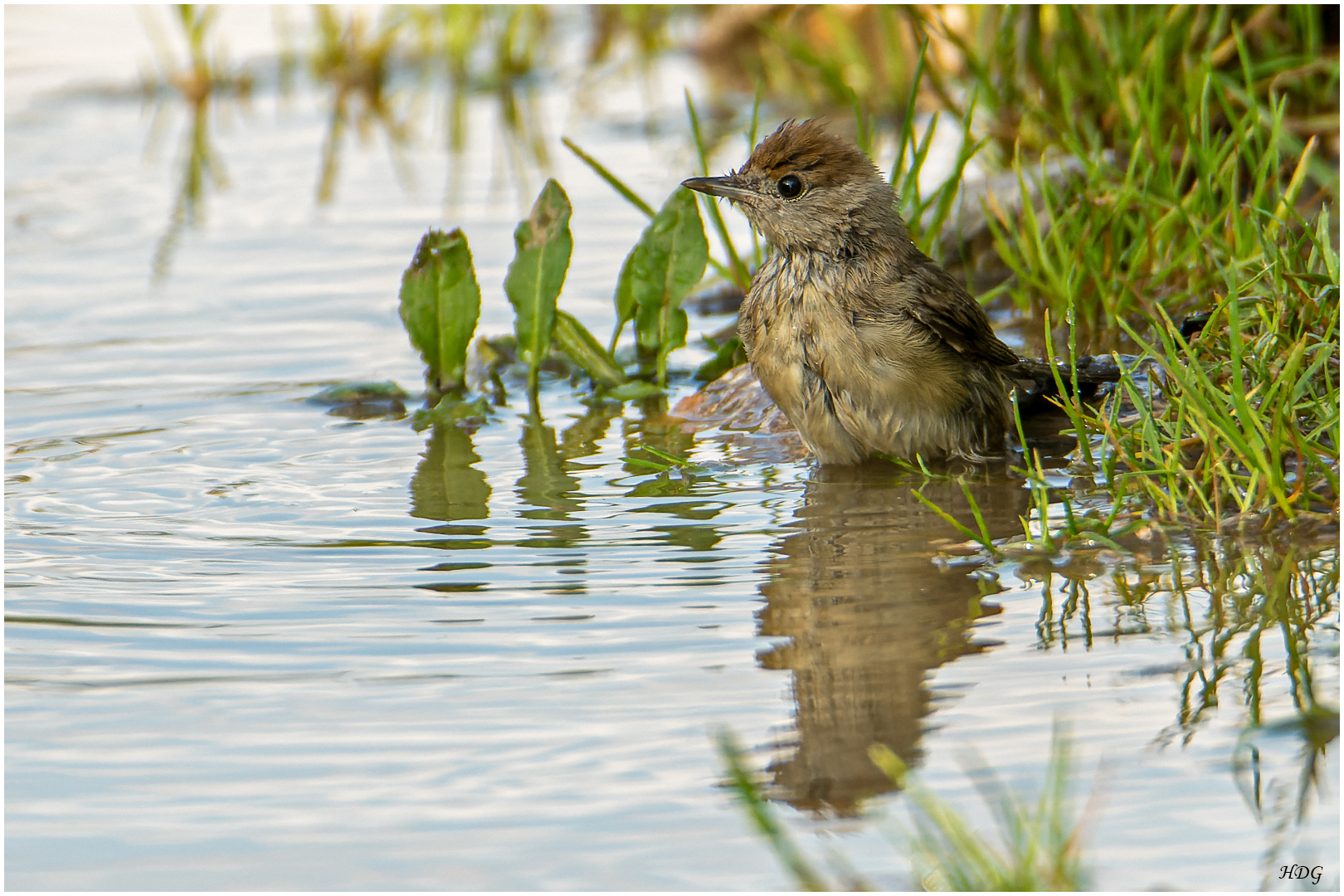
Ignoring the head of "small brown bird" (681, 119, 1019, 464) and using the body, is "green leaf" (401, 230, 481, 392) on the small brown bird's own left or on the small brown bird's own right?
on the small brown bird's own right

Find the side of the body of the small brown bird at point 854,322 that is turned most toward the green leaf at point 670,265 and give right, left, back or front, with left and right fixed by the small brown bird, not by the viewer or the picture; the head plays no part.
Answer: right

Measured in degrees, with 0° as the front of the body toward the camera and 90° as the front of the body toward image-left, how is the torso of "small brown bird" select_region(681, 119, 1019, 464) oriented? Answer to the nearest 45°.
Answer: approximately 45°

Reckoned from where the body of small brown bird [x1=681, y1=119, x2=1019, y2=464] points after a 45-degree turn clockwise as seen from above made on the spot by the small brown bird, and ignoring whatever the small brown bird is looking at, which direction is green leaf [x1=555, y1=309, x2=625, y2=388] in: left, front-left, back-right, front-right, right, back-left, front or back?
front-right

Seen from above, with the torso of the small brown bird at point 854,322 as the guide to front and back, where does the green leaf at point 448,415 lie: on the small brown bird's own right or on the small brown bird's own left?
on the small brown bird's own right

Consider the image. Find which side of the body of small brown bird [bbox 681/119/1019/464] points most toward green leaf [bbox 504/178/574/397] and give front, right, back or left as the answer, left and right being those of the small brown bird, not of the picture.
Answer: right
